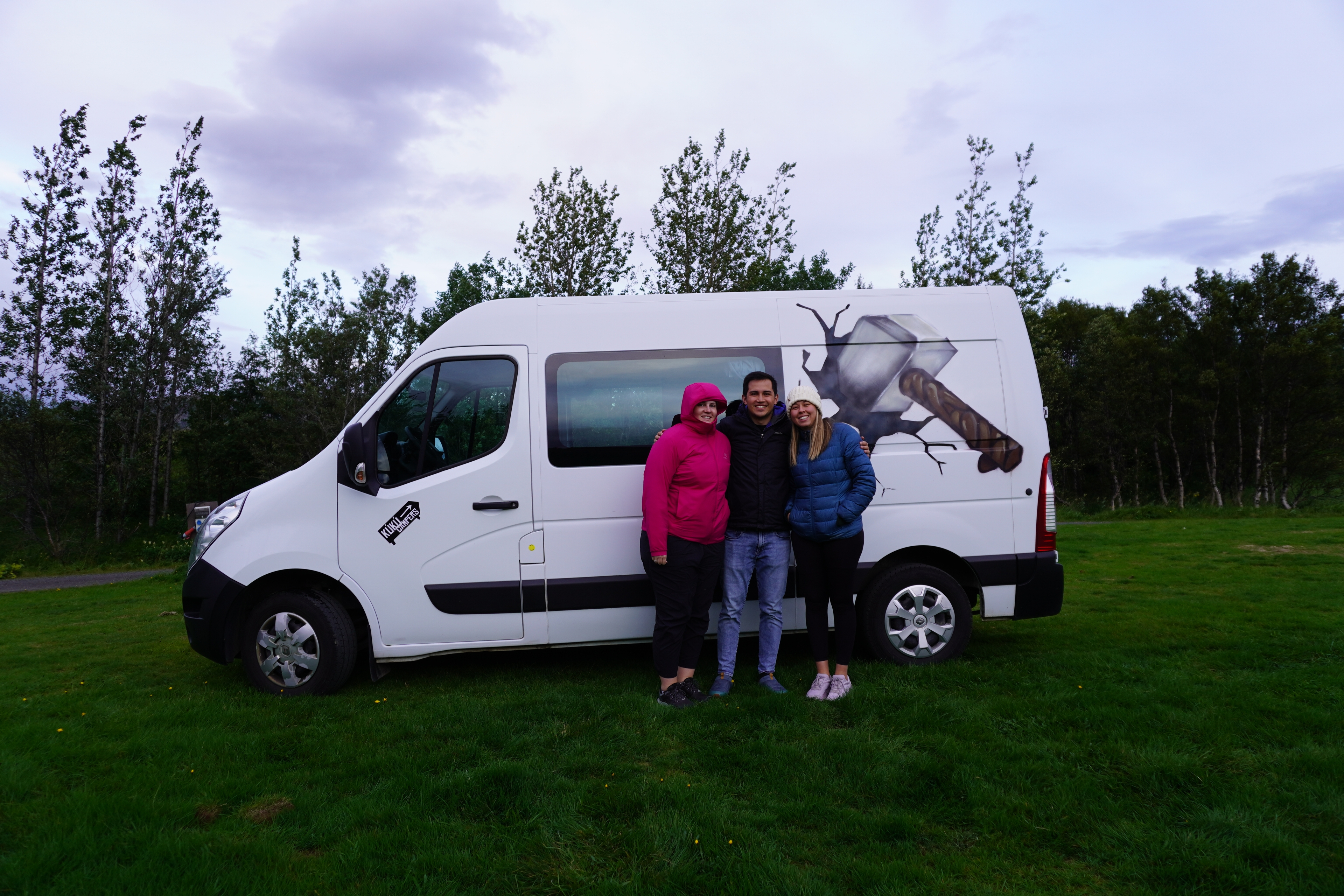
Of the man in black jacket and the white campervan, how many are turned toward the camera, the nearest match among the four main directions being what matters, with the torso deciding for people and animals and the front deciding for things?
1

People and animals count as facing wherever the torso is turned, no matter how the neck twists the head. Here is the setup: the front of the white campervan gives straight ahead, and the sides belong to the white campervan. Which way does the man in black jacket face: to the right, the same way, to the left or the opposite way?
to the left

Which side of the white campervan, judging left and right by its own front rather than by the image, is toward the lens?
left
